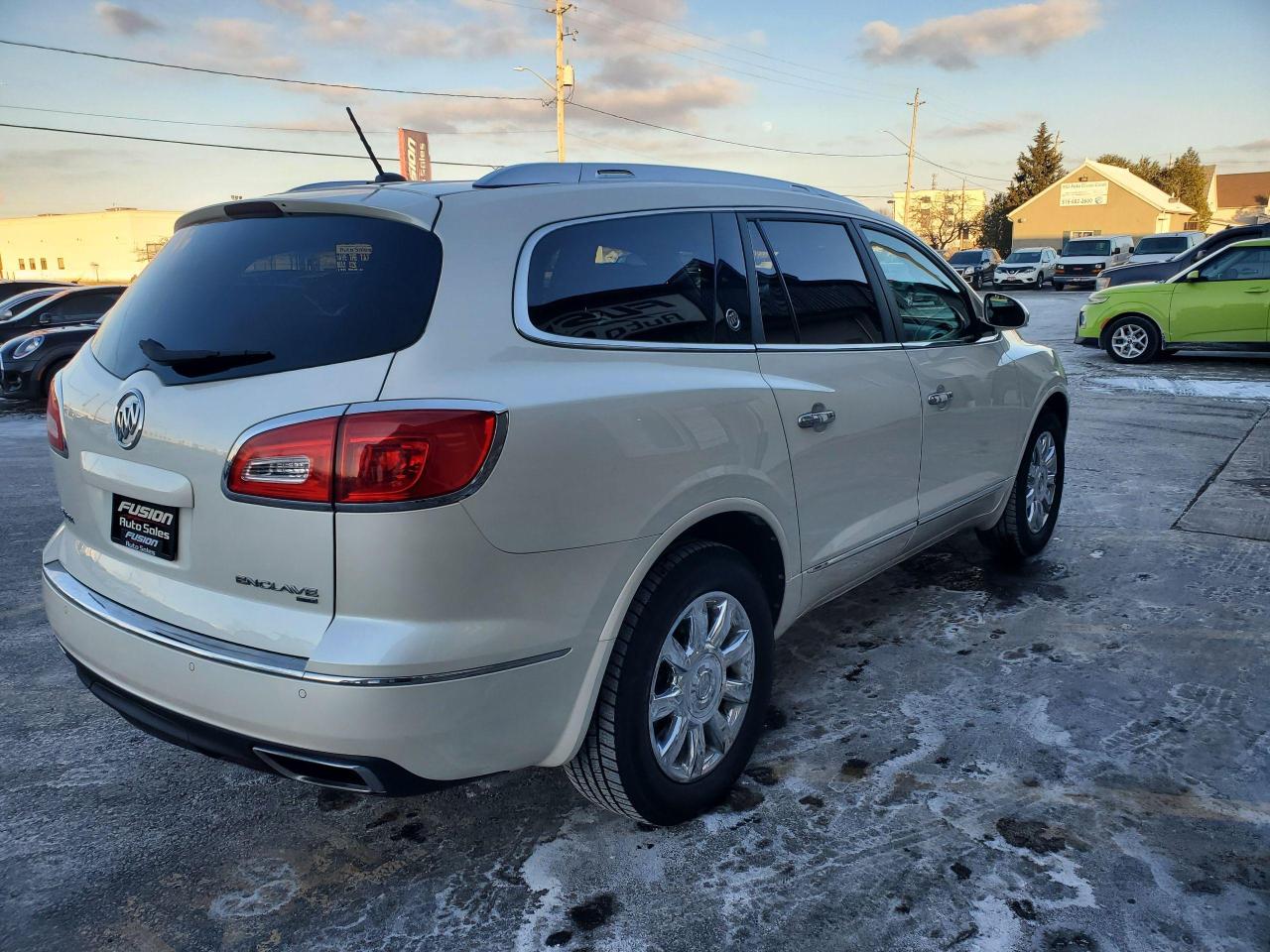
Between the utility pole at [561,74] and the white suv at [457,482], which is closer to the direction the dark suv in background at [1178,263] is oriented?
the utility pole

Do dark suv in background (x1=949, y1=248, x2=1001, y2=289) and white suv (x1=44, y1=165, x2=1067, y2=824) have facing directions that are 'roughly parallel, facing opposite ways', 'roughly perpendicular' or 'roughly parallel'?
roughly parallel, facing opposite ways

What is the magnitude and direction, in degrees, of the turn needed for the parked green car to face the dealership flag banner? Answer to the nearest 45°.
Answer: approximately 45° to its right

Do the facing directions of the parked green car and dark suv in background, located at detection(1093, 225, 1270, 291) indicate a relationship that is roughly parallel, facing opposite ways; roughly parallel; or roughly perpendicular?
roughly parallel

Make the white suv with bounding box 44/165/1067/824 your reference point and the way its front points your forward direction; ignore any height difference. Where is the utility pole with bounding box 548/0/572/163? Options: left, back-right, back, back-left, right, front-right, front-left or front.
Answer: front-left

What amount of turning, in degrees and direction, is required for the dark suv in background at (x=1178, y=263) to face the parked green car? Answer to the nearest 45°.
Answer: approximately 90° to its left

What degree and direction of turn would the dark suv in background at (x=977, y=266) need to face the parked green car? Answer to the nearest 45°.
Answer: approximately 45° to its left

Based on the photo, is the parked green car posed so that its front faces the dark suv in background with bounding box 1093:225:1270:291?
no

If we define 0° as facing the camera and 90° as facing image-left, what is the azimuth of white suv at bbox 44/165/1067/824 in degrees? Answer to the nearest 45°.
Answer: approximately 225°

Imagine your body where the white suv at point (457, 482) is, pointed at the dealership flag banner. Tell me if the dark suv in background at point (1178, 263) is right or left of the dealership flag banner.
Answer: right

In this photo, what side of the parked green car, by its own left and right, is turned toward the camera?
left

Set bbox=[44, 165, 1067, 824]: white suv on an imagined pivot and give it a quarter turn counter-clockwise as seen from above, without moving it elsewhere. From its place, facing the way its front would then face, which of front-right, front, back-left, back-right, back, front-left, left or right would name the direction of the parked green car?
right

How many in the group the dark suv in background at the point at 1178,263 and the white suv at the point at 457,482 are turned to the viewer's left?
1

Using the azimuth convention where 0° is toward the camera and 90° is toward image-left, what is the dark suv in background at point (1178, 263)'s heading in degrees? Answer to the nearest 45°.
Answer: approximately 90°

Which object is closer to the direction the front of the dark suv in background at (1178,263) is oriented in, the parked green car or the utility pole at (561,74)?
the utility pole

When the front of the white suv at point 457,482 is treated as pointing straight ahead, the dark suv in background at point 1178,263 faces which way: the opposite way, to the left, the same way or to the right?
to the left
